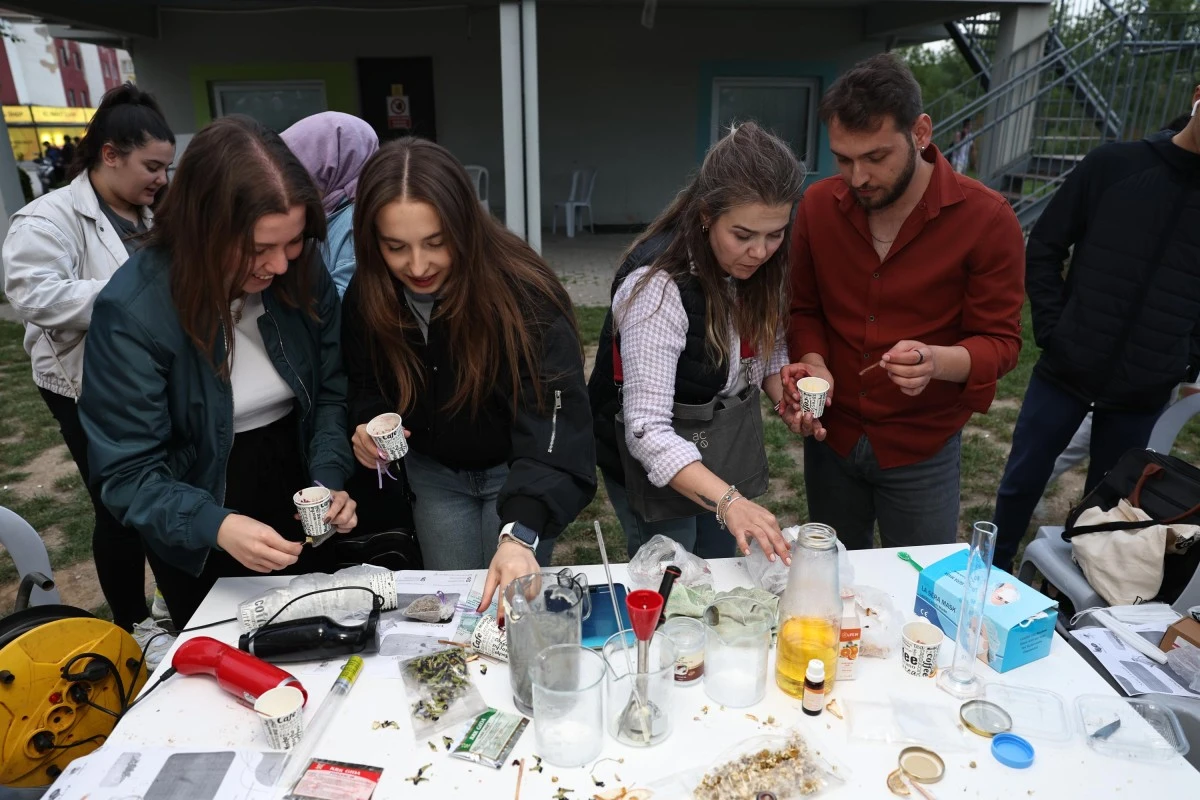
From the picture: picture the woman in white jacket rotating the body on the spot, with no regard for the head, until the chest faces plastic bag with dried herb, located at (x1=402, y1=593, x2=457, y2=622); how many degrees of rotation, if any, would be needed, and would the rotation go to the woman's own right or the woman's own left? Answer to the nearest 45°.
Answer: approximately 45° to the woman's own right

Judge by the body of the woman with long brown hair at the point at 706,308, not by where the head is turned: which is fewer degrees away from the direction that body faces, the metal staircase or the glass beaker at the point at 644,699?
the glass beaker

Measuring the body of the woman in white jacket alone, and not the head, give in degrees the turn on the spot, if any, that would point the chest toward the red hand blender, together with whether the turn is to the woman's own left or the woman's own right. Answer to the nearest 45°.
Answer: approximately 45° to the woman's own right

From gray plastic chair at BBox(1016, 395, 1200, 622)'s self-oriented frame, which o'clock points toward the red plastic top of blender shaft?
The red plastic top of blender shaft is roughly at 11 o'clock from the gray plastic chair.

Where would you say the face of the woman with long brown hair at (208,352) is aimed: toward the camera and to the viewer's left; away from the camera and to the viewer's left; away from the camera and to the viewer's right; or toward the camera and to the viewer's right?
toward the camera and to the viewer's right

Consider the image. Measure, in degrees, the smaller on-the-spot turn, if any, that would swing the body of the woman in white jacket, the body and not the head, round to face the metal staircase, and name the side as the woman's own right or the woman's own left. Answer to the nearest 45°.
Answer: approximately 45° to the woman's own left

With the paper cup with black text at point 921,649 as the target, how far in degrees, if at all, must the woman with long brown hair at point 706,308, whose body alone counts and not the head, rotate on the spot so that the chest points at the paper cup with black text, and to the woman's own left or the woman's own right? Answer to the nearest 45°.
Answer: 0° — they already face it

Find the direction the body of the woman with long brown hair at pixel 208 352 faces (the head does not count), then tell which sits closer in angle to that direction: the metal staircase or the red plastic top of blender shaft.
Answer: the red plastic top of blender shaft
